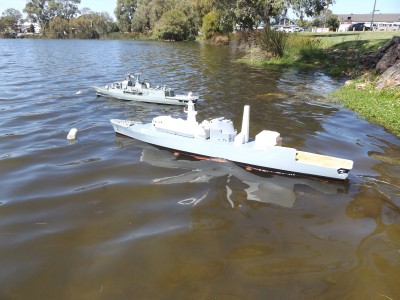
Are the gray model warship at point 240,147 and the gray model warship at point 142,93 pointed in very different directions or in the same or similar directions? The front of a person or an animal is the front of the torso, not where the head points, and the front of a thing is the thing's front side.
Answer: same or similar directions

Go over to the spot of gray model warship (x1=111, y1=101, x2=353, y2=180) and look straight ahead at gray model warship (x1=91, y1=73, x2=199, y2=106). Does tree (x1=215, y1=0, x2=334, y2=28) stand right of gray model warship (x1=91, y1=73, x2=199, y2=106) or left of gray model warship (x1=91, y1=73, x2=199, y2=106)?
right

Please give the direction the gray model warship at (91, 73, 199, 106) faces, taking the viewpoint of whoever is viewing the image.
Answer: facing away from the viewer and to the left of the viewer

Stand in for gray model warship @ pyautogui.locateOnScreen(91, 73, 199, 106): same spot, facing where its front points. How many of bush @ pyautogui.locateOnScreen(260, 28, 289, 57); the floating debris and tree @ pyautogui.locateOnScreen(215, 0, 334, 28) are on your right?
2

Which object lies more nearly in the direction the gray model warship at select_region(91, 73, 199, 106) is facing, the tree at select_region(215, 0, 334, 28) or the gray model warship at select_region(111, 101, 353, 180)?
the tree

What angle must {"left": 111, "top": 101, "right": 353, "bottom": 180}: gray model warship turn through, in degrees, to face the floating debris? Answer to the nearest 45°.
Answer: approximately 45° to its left

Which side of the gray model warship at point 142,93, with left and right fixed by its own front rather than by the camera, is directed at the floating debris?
left

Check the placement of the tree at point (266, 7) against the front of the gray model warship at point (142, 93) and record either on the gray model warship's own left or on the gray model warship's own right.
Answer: on the gray model warship's own right

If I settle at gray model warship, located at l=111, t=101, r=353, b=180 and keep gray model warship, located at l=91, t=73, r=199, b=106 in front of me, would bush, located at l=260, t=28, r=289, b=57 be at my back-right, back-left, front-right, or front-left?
front-right

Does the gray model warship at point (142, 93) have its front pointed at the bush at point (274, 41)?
no

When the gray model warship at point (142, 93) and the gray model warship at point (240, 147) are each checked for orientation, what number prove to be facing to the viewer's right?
0

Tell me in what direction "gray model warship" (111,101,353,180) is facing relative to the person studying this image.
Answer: facing away from the viewer and to the left of the viewer

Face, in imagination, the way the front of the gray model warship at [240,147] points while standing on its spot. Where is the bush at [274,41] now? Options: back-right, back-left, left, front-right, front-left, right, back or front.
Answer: front-right

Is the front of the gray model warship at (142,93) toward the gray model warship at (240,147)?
no

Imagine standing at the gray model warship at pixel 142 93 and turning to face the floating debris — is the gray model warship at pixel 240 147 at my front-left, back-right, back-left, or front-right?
front-left
